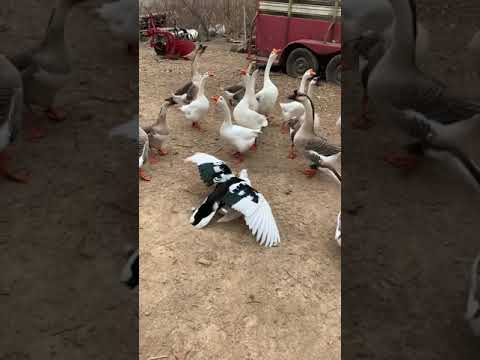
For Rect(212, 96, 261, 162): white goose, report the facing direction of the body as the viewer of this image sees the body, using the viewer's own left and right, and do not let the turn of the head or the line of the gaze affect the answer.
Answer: facing to the left of the viewer

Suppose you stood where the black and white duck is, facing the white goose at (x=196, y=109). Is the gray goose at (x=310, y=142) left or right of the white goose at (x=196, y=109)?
right

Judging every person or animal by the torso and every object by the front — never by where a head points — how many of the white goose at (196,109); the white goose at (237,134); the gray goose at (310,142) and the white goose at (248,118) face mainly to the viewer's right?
1

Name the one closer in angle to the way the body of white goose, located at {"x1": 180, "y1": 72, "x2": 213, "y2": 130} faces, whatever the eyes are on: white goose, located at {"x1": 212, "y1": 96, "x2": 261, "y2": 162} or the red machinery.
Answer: the white goose

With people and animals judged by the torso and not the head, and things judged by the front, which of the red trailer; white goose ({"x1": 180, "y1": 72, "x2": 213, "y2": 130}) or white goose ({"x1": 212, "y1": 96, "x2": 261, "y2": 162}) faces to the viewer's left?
white goose ({"x1": 212, "y1": 96, "x2": 261, "y2": 162})

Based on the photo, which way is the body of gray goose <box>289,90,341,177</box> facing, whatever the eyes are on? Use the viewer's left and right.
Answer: facing to the left of the viewer

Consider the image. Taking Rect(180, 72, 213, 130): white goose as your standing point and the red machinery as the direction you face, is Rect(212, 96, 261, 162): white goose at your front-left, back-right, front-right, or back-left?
back-right

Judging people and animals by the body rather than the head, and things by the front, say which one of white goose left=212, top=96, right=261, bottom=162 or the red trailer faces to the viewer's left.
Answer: the white goose

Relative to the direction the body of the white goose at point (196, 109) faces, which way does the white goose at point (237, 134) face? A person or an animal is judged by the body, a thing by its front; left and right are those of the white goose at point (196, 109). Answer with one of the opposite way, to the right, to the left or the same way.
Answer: the opposite way
